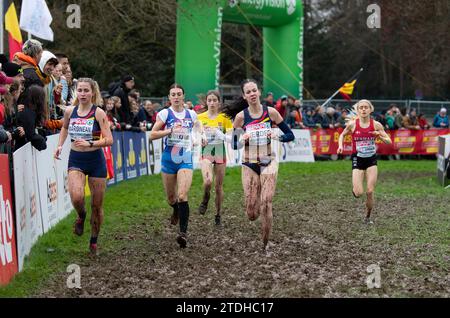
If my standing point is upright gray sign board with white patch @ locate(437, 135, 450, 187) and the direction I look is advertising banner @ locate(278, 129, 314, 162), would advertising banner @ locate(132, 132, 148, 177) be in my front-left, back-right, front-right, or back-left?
front-left

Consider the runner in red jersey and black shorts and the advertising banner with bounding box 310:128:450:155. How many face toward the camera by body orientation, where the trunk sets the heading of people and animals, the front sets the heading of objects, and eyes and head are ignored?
2

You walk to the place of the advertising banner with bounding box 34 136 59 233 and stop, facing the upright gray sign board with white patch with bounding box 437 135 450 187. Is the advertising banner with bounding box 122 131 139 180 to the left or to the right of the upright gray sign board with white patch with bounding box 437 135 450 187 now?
left

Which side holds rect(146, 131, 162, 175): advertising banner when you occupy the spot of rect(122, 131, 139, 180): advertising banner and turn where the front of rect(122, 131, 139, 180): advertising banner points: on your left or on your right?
on your left

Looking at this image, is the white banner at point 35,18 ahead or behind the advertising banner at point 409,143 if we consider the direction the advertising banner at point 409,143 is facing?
ahead

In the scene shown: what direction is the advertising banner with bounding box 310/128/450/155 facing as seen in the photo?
toward the camera

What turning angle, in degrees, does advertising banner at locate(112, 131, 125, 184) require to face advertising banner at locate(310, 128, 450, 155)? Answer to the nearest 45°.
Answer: approximately 90° to its left

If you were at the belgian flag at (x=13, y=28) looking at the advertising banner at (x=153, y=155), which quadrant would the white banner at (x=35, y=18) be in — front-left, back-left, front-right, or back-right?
front-right
